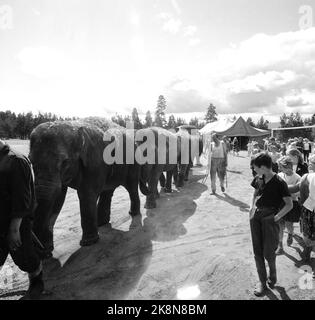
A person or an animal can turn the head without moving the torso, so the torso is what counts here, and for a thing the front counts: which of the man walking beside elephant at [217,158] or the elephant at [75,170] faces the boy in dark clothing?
the man walking beside elephant

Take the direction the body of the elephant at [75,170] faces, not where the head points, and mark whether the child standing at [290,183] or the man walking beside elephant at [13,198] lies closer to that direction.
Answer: the man walking beside elephant

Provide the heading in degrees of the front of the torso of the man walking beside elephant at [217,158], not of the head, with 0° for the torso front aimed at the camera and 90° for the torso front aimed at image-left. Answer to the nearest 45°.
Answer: approximately 0°

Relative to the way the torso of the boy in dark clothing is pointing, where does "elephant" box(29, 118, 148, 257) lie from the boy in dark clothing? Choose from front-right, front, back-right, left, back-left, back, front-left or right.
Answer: front-right

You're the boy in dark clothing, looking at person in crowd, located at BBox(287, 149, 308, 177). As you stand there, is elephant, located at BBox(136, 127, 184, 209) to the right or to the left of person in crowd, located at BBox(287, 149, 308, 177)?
left

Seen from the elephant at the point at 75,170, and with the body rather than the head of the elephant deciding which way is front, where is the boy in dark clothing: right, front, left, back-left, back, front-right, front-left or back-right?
left

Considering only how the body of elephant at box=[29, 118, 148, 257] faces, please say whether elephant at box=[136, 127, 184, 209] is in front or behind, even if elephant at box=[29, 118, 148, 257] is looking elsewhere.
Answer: behind

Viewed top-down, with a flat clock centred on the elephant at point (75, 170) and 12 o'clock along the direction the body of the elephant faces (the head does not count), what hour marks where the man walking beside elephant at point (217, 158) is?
The man walking beside elephant is roughly at 6 o'clock from the elephant.

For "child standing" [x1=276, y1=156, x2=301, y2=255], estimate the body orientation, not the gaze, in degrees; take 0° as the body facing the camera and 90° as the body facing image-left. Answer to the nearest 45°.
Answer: approximately 45°
